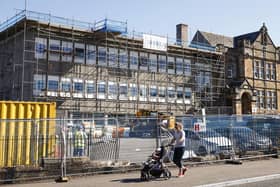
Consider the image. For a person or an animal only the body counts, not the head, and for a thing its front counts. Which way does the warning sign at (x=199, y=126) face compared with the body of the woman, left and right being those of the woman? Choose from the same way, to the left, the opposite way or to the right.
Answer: to the left

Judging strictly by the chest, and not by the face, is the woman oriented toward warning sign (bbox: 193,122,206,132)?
no

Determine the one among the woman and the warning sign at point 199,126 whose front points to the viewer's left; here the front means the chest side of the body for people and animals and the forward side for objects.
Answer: the woman

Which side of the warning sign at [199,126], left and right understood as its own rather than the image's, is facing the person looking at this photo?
front

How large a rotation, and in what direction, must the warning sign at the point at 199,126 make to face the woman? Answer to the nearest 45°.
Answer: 0° — it already faces them

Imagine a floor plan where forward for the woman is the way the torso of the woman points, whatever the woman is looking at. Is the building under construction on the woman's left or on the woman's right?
on the woman's right

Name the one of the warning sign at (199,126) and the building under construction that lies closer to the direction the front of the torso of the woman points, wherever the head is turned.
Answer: the building under construction

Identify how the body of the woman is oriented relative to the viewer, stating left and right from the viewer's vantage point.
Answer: facing to the left of the viewer

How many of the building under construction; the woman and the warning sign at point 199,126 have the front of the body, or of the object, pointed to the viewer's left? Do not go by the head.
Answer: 1

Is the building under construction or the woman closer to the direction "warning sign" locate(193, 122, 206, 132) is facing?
the woman

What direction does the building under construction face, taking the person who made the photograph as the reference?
facing the viewer and to the right of the viewer

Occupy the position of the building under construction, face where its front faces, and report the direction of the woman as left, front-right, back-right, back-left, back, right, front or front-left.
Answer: front-right

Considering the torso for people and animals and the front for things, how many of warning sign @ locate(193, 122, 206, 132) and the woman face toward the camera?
1
